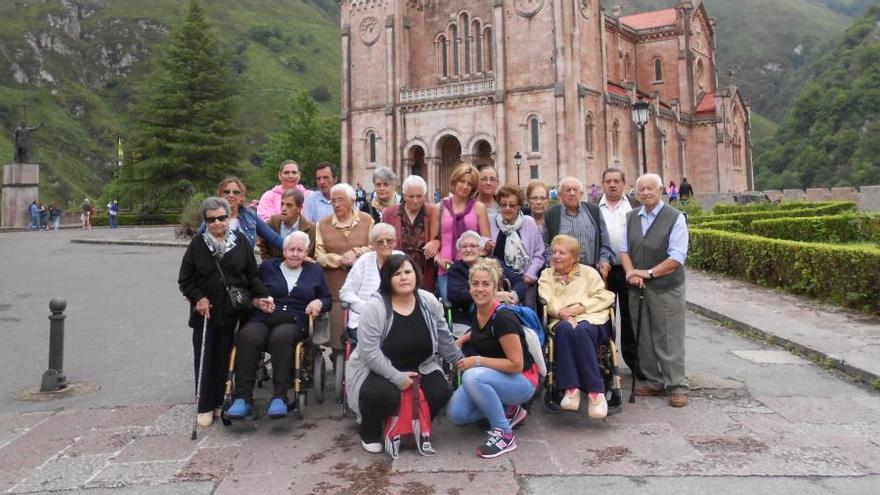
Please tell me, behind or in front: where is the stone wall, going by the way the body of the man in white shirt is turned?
behind

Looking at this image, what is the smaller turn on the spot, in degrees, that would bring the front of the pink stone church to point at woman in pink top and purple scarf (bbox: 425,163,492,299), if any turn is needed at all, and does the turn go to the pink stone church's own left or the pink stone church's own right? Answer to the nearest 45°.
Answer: approximately 45° to the pink stone church's own left

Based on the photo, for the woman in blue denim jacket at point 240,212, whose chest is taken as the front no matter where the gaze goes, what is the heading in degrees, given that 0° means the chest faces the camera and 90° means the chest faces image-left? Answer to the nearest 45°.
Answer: approximately 0°

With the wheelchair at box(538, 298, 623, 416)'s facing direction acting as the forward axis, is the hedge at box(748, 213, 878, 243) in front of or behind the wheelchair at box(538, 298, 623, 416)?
behind

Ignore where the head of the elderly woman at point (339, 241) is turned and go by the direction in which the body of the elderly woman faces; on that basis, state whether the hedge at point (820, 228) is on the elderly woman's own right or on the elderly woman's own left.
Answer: on the elderly woman's own left

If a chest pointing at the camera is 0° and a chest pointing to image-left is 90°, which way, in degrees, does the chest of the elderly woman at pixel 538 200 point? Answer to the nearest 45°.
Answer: approximately 0°
